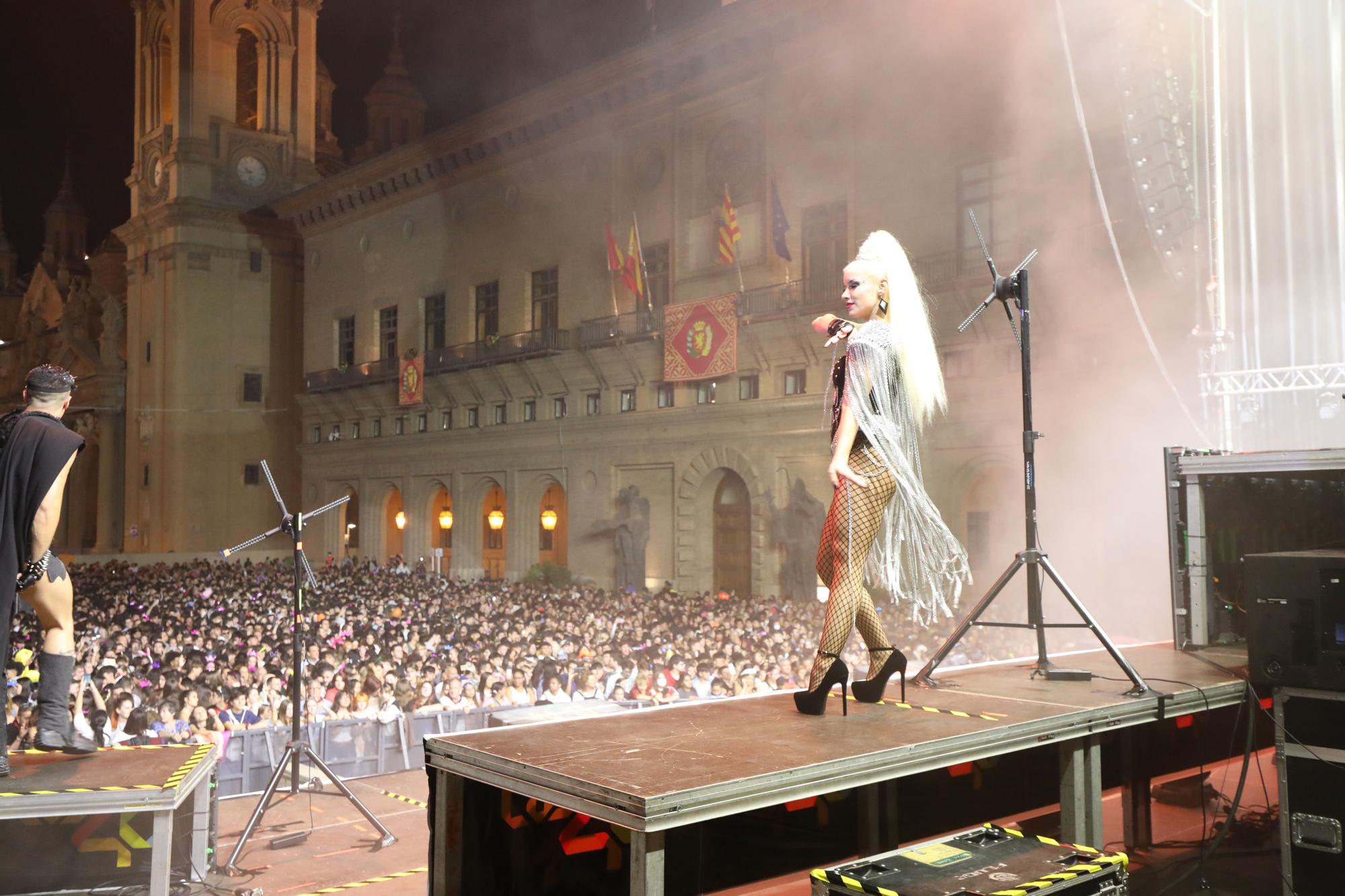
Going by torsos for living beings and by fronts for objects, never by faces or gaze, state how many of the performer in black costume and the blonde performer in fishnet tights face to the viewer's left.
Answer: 1

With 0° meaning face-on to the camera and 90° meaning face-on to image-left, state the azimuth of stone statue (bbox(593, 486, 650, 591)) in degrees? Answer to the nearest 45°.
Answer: approximately 45°

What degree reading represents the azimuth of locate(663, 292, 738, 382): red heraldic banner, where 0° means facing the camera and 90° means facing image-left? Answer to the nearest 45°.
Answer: approximately 45°

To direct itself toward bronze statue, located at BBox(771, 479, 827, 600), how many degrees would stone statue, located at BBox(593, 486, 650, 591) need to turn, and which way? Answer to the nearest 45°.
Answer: approximately 90° to its left

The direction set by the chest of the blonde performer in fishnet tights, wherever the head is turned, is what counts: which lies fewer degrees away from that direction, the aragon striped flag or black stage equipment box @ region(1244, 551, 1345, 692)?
the aragon striped flag

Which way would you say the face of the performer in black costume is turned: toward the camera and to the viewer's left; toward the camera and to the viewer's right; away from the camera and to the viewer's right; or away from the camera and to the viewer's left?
away from the camera and to the viewer's right

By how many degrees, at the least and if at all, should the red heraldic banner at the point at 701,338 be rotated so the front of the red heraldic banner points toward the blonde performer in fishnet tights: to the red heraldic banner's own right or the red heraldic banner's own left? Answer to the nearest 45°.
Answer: approximately 45° to the red heraldic banner's own left

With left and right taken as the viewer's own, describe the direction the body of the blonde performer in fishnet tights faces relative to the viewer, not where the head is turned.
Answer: facing to the left of the viewer

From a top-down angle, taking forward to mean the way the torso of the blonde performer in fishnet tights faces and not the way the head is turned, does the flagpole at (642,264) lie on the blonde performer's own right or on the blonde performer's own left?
on the blonde performer's own right

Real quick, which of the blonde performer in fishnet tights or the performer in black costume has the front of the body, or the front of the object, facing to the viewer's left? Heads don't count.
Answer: the blonde performer in fishnet tights
